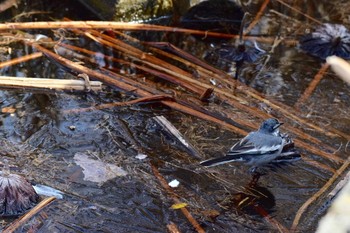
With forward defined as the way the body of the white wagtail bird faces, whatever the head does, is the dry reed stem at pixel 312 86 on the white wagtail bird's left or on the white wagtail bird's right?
on the white wagtail bird's left

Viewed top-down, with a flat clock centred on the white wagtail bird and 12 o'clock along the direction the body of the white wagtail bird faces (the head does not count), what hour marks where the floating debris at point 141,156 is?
The floating debris is roughly at 6 o'clock from the white wagtail bird.

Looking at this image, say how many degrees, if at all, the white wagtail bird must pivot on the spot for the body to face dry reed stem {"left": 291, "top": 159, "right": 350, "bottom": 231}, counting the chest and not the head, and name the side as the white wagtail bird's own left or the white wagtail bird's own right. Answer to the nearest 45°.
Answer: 0° — it already faces it

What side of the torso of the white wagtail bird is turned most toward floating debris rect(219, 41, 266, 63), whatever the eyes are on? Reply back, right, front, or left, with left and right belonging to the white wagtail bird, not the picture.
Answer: left

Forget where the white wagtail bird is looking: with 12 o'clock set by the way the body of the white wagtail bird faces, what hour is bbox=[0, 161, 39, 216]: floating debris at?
The floating debris is roughly at 5 o'clock from the white wagtail bird.

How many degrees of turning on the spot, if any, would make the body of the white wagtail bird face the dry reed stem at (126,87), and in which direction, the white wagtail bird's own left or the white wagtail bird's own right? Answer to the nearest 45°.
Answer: approximately 135° to the white wagtail bird's own left

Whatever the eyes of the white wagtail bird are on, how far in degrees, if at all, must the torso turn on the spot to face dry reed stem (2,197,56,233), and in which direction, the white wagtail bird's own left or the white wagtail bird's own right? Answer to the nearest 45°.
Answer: approximately 135° to the white wagtail bird's own right

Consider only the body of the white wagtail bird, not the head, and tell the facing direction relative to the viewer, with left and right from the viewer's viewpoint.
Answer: facing to the right of the viewer

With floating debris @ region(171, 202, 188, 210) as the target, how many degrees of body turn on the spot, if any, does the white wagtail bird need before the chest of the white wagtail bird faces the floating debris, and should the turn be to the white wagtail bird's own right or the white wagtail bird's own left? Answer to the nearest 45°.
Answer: approximately 135° to the white wagtail bird's own right

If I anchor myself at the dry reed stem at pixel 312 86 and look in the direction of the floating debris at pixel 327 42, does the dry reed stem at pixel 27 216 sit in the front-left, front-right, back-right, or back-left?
back-left

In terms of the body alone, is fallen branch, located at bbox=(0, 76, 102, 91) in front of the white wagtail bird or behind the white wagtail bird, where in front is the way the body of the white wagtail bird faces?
behind

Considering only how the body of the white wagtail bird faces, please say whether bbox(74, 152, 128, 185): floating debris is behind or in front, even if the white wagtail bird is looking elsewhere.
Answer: behind
